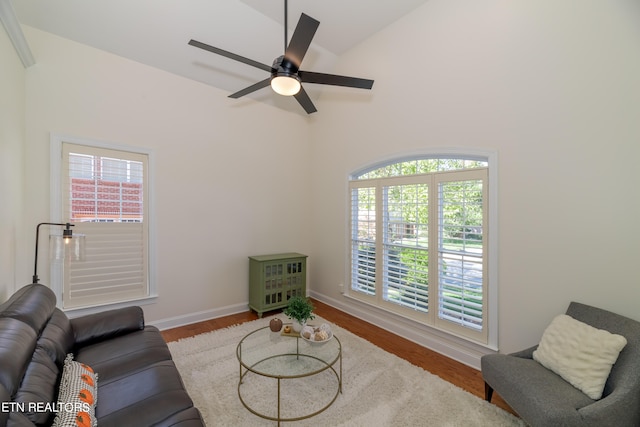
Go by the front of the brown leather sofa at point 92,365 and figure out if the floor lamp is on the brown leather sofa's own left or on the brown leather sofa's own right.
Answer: on the brown leather sofa's own left

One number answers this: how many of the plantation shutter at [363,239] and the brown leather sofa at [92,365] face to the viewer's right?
1

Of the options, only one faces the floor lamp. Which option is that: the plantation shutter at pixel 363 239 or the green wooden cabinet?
the plantation shutter

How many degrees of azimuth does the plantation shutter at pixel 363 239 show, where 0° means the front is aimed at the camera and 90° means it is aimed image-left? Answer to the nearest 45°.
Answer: approximately 45°

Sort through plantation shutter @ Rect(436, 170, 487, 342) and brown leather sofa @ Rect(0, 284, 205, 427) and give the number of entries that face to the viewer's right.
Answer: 1

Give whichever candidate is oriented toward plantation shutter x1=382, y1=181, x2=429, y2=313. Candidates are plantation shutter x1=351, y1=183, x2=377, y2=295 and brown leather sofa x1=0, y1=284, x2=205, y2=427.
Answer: the brown leather sofa

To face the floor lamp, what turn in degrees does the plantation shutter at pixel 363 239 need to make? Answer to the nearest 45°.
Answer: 0° — it already faces it

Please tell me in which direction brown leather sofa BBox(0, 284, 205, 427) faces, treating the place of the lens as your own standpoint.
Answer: facing to the right of the viewer

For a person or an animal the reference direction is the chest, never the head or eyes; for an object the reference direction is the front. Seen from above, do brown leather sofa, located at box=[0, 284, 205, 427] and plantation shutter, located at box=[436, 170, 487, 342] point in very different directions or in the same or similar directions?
very different directions

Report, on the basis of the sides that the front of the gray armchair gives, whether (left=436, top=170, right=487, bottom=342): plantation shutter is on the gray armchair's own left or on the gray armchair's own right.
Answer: on the gray armchair's own right
